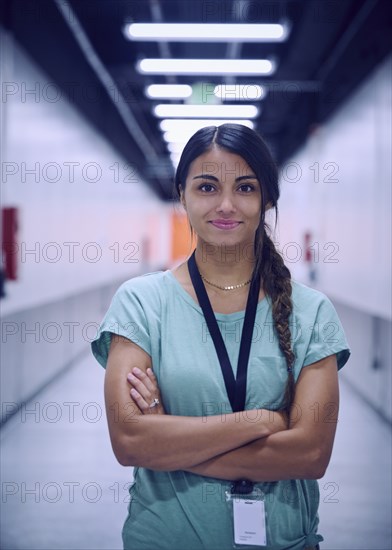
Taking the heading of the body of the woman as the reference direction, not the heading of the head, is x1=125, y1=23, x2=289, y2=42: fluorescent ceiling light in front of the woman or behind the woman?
behind

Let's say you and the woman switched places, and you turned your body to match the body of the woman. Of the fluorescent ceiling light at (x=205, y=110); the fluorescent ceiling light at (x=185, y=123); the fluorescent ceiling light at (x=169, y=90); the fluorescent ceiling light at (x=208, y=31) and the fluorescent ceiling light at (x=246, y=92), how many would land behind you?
5

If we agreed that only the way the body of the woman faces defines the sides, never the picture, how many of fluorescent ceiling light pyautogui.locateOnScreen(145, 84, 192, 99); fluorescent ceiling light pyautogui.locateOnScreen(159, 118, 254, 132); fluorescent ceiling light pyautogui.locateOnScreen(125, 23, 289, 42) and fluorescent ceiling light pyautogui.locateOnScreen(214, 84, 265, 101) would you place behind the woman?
4

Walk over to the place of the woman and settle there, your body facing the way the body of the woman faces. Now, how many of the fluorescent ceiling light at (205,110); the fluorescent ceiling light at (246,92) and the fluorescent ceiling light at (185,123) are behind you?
3

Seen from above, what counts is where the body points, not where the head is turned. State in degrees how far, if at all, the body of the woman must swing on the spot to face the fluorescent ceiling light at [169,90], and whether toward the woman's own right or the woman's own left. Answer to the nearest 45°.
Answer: approximately 180°

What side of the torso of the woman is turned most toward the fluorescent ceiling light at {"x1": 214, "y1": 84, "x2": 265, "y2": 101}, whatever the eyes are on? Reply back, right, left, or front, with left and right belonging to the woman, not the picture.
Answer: back

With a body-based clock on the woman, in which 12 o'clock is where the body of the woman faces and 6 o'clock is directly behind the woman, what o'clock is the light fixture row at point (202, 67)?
The light fixture row is roughly at 6 o'clock from the woman.

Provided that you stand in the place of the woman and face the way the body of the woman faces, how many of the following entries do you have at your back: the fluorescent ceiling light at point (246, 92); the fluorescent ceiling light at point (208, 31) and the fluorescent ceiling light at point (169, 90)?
3

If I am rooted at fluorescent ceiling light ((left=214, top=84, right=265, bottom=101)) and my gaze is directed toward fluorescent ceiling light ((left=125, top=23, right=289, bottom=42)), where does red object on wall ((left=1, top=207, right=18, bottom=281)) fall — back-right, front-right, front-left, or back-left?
front-right

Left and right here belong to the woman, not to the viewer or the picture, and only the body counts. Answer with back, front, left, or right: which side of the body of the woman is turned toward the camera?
front

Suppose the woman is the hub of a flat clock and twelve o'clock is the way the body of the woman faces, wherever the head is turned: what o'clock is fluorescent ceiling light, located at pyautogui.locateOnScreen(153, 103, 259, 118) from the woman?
The fluorescent ceiling light is roughly at 6 o'clock from the woman.

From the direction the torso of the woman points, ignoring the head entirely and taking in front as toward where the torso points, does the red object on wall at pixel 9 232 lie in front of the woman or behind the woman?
behind
